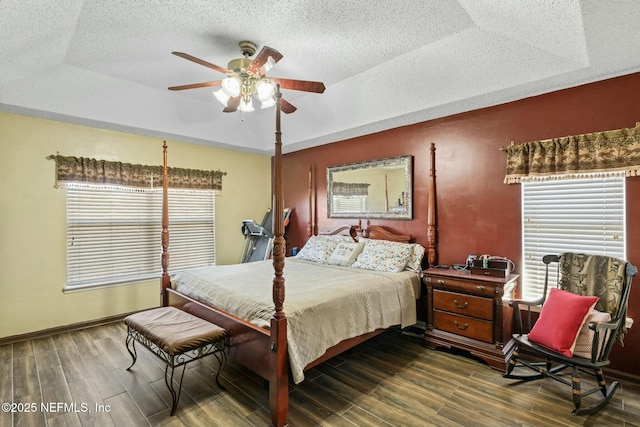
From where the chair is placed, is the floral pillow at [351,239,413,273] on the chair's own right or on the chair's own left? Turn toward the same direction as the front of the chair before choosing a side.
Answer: on the chair's own right

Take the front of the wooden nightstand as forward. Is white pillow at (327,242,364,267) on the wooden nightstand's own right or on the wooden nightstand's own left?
on the wooden nightstand's own right

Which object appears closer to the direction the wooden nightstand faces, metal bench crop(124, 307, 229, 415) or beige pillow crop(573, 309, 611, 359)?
the metal bench

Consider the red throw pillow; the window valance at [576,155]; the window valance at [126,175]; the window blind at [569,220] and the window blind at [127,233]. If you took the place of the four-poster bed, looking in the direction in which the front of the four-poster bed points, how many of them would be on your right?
2

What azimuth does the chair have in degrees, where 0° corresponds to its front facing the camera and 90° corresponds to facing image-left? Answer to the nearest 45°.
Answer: approximately 45°
